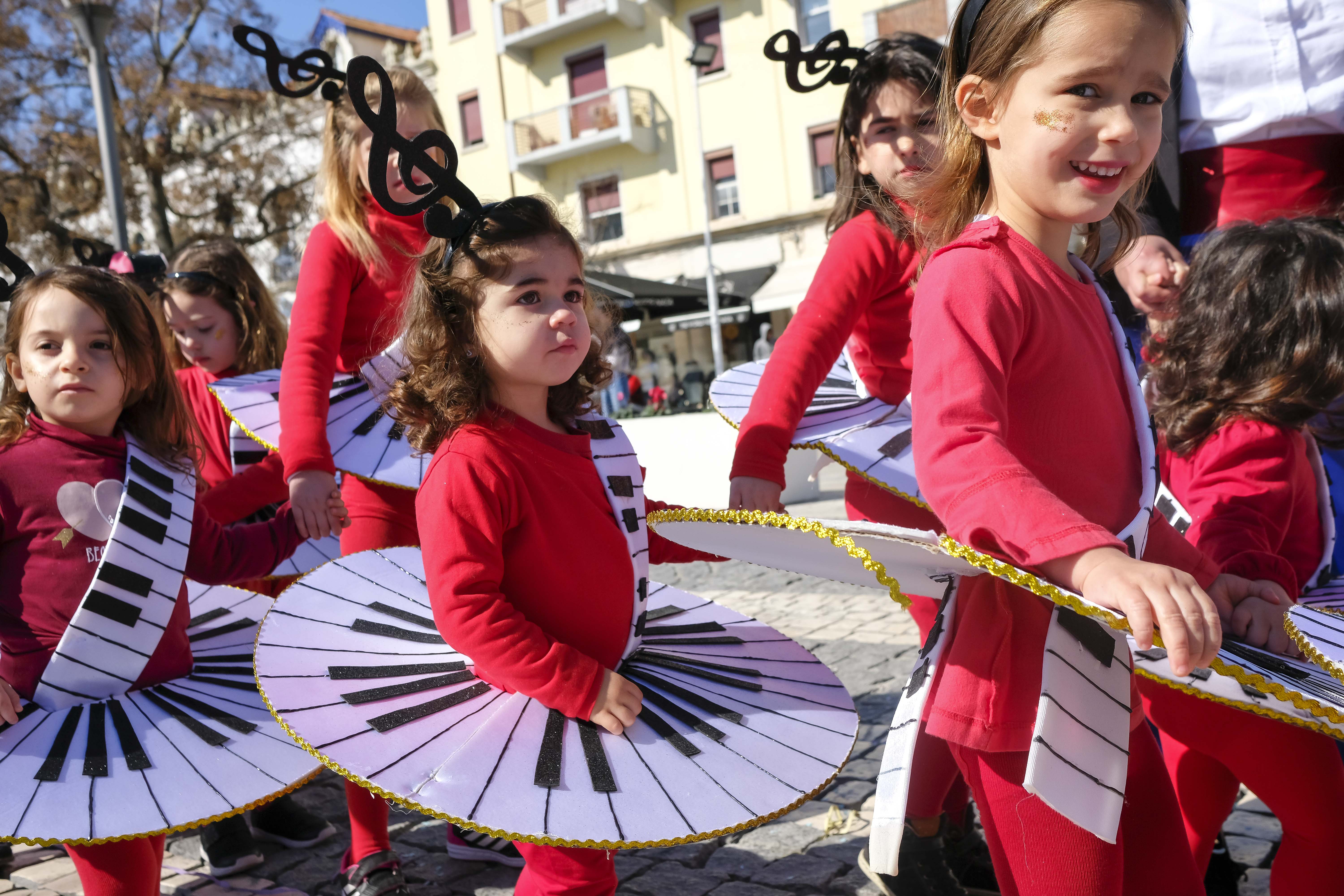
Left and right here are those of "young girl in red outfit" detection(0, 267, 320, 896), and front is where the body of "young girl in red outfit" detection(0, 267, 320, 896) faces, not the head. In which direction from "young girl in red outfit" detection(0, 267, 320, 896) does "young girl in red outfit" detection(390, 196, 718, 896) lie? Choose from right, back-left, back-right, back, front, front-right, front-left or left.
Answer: front-left

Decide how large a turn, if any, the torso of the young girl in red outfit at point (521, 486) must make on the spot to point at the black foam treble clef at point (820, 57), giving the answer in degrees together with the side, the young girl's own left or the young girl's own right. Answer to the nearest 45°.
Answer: approximately 90° to the young girl's own left

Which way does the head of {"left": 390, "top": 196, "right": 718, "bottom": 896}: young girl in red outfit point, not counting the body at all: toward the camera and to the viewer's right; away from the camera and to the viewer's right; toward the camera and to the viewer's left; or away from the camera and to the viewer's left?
toward the camera and to the viewer's right

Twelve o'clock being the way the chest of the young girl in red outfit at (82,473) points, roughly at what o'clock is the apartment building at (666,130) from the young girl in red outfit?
The apartment building is roughly at 7 o'clock from the young girl in red outfit.

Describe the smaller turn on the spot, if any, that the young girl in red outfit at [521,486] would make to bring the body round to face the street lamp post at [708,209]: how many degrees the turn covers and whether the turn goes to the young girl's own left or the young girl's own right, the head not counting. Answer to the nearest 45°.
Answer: approximately 135° to the young girl's own left

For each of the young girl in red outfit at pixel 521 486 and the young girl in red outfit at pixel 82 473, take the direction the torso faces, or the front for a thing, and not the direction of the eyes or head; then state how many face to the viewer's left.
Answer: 0

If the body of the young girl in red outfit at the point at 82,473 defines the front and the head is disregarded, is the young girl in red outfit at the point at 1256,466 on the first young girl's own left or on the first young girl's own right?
on the first young girl's own left

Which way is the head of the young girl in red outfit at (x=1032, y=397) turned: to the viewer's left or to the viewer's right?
to the viewer's right

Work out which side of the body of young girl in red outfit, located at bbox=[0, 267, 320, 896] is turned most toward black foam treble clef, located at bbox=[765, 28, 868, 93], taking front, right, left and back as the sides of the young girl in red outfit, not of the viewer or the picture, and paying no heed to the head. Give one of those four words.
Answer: left

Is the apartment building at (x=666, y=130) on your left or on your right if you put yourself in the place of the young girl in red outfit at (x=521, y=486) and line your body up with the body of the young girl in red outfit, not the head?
on your left

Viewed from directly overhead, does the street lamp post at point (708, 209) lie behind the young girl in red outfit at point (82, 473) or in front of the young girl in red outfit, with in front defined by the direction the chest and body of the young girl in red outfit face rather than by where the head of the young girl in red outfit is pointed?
behind

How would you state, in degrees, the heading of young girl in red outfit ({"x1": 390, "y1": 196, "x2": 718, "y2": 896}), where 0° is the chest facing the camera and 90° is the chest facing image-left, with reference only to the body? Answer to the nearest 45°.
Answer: approximately 315°

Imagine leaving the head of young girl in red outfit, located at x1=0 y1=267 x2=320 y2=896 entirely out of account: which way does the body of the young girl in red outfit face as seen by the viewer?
toward the camera

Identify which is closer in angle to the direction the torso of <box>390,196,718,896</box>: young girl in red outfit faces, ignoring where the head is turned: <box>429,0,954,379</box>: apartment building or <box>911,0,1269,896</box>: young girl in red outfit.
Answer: the young girl in red outfit

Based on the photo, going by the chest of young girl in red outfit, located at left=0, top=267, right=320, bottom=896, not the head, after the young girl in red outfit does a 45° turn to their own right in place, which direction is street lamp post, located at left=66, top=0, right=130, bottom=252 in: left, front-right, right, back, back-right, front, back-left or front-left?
back-right
